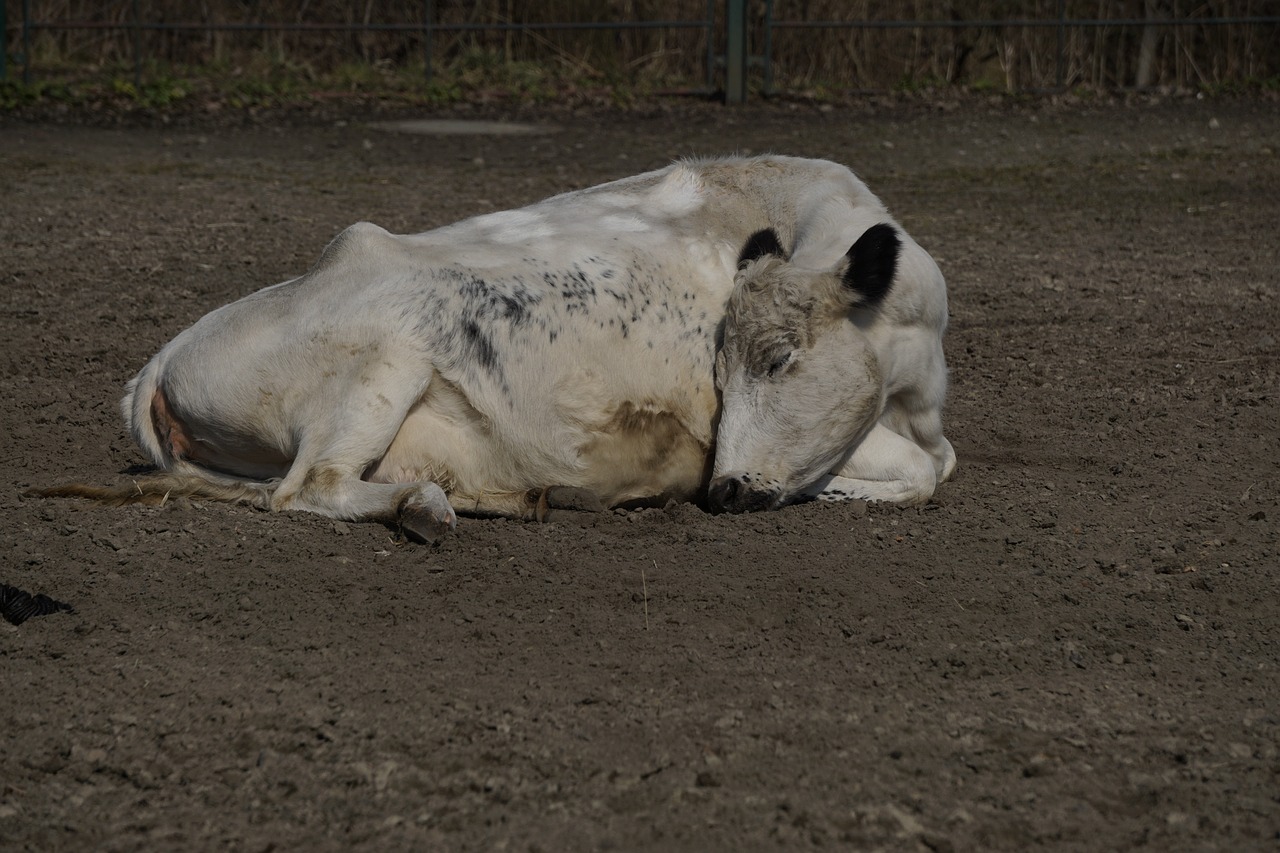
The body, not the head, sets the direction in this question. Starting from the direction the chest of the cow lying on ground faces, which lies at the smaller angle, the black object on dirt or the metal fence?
the metal fence

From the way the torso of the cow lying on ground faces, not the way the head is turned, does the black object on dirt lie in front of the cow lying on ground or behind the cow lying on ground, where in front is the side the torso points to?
behind

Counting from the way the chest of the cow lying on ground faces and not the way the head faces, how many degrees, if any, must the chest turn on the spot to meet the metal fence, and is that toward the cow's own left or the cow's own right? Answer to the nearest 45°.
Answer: approximately 90° to the cow's own left

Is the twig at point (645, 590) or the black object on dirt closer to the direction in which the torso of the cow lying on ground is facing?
the twig

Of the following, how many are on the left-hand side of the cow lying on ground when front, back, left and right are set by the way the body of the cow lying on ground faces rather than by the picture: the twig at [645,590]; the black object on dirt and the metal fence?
1

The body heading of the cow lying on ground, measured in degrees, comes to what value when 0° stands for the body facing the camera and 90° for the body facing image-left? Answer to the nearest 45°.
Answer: approximately 270°

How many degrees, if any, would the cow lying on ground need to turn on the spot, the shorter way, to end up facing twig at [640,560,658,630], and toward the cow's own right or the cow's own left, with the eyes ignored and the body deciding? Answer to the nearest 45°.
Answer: approximately 90° to the cow's own right
